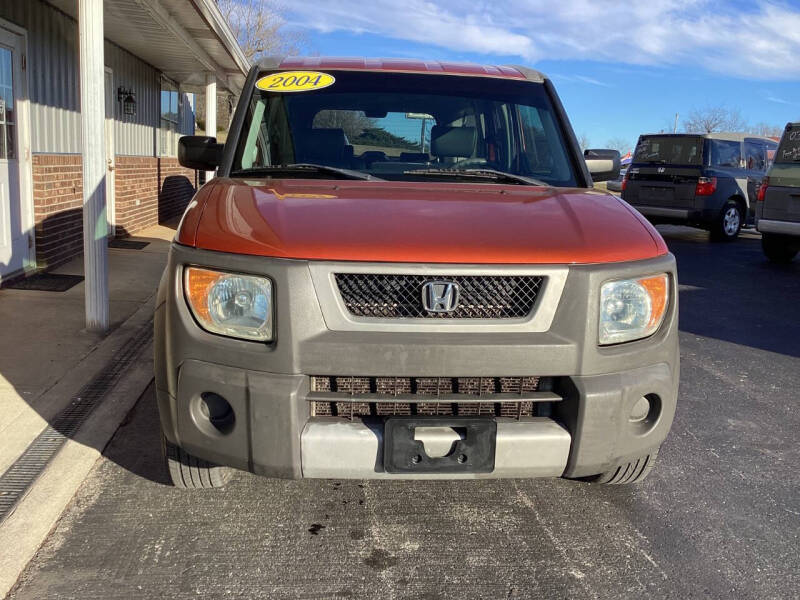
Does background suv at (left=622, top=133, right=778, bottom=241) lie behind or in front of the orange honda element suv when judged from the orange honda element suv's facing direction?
behind

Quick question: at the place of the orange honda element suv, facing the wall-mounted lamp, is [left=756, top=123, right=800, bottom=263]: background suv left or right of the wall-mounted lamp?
right

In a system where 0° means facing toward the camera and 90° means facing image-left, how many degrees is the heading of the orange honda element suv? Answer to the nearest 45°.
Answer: approximately 0°

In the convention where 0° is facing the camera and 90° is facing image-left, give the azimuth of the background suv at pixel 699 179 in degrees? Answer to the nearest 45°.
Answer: approximately 225°

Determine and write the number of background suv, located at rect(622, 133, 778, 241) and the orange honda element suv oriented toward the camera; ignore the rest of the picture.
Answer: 1

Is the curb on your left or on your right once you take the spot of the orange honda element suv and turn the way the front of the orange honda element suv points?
on your right

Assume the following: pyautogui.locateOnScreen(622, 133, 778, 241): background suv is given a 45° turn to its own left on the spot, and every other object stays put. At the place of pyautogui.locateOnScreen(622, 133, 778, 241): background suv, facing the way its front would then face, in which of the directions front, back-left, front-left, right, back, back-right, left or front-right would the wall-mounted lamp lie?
back-left

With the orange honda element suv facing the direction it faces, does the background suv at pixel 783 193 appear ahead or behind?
behind

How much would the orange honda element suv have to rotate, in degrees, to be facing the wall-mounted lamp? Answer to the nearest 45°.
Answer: approximately 135° to its right
